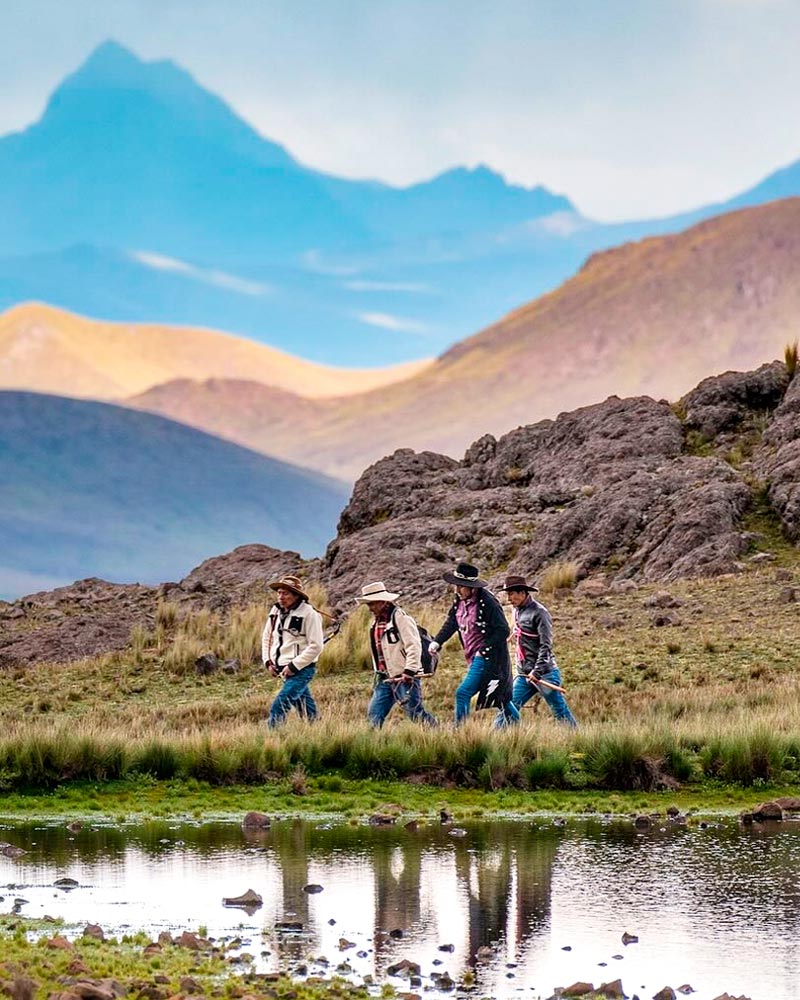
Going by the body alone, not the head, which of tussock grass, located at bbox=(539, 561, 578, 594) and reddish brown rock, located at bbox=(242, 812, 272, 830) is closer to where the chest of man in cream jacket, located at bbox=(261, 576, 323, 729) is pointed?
the reddish brown rock

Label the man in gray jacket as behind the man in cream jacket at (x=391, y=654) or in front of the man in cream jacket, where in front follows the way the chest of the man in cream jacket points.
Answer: behind

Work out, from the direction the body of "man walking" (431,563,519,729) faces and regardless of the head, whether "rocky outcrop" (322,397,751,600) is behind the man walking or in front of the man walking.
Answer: behind

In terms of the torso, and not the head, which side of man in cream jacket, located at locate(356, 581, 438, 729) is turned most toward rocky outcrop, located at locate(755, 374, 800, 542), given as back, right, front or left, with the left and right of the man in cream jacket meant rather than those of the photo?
back

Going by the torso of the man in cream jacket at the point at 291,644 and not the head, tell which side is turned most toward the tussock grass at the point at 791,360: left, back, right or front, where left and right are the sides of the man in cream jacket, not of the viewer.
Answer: back

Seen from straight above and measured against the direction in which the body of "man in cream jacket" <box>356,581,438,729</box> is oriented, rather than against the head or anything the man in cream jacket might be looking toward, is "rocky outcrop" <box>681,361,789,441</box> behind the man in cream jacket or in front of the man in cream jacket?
behind

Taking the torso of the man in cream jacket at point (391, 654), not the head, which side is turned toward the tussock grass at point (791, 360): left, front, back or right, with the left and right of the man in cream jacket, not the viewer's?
back

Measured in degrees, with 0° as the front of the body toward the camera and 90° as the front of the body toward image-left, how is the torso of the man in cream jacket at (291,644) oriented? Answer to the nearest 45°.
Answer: approximately 45°

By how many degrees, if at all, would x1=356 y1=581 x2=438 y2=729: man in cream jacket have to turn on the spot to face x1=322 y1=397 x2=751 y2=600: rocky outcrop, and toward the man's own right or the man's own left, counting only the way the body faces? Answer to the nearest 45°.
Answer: approximately 135° to the man's own right

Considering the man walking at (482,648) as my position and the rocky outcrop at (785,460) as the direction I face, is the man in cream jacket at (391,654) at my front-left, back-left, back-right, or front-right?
back-left

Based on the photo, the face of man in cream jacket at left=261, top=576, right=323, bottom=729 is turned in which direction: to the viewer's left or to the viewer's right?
to the viewer's left
